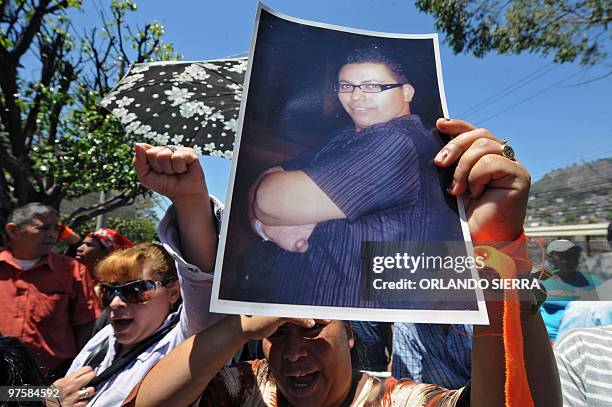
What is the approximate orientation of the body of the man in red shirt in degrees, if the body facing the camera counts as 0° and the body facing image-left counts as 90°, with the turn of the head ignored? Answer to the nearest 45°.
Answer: approximately 0°
